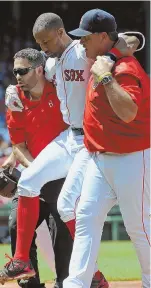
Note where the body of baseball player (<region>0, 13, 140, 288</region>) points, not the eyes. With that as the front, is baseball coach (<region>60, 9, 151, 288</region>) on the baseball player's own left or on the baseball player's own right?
on the baseball player's own left

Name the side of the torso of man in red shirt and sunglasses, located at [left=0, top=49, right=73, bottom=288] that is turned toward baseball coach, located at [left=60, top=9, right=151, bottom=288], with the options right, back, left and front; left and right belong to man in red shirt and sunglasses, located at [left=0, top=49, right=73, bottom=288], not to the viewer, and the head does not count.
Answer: left

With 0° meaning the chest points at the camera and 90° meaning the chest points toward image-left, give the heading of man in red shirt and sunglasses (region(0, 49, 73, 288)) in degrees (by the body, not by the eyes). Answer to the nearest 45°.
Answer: approximately 45°

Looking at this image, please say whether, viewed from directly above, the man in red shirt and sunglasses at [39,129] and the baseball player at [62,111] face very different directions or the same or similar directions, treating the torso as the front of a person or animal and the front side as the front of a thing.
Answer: same or similar directions

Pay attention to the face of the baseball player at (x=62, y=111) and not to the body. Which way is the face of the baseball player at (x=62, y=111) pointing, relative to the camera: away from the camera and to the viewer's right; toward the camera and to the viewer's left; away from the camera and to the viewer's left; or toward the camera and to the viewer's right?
toward the camera and to the viewer's left

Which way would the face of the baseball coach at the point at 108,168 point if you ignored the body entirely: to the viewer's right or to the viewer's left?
to the viewer's left

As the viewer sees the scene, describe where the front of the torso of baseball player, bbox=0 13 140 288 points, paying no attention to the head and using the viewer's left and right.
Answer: facing the viewer and to the left of the viewer

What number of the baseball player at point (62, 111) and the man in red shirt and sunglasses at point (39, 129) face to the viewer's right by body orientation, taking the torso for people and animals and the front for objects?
0
